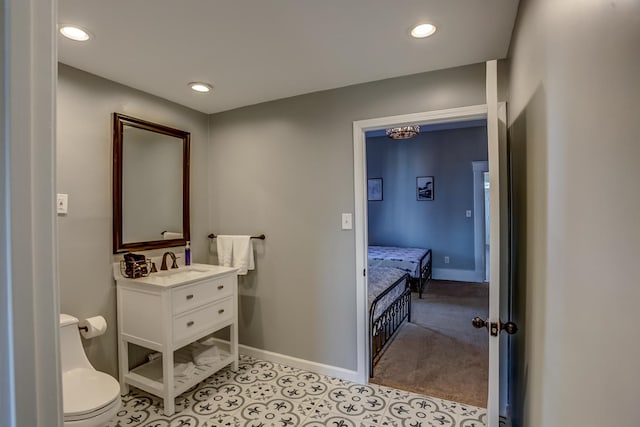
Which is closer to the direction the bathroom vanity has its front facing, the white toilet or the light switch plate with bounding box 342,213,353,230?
the light switch plate

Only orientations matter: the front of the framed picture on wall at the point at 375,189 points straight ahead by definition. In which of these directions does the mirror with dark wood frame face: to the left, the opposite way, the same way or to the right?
to the left

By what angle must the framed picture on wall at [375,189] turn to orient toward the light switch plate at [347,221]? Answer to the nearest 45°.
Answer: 0° — it already faces it

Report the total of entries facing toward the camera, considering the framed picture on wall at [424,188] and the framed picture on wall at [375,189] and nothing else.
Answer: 2

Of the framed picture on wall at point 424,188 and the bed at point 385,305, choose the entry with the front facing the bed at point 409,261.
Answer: the framed picture on wall

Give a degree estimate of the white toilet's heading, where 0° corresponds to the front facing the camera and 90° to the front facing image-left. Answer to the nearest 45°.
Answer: approximately 315°
